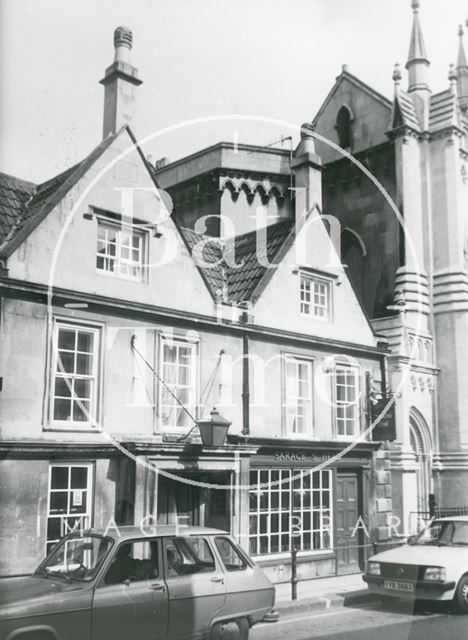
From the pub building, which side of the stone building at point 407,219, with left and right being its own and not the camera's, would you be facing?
right

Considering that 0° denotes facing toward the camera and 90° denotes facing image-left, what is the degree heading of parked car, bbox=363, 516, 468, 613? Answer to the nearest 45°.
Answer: approximately 45°

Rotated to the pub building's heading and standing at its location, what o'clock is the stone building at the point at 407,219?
The stone building is roughly at 9 o'clock from the pub building.

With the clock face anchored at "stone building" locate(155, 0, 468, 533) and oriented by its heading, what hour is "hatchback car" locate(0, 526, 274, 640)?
The hatchback car is roughly at 2 o'clock from the stone building.

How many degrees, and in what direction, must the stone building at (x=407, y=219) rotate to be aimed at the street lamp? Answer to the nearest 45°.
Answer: approximately 90° to its right

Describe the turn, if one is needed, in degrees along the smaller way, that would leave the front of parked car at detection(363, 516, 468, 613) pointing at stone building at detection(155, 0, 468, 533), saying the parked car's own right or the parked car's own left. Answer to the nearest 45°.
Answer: approximately 135° to the parked car's own right
